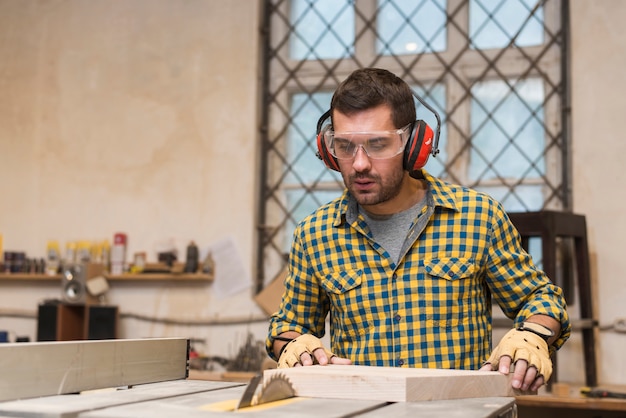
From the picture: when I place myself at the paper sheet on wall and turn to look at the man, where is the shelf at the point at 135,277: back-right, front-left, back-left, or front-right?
back-right

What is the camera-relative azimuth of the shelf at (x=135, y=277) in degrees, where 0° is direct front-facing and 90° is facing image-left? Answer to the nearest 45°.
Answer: approximately 0°

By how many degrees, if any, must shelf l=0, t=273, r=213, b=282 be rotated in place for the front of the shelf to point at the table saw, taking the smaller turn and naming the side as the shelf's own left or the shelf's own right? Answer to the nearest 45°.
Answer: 0° — it already faces it

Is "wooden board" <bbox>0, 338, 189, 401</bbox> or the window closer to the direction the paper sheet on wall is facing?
the wooden board

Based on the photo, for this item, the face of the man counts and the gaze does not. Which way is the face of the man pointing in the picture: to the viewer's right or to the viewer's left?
to the viewer's left

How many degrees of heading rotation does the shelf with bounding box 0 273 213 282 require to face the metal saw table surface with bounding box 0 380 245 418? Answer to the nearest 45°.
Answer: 0° — it already faces it
